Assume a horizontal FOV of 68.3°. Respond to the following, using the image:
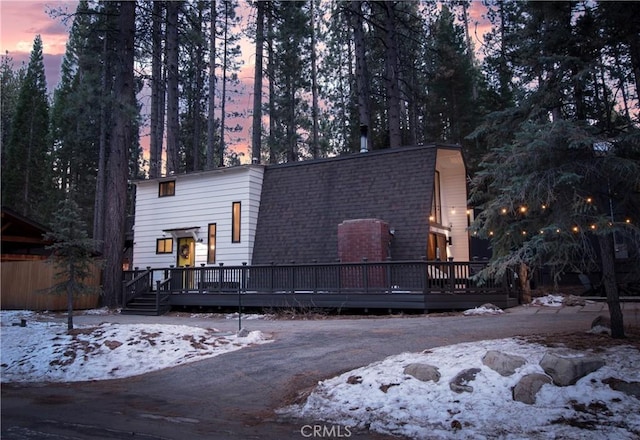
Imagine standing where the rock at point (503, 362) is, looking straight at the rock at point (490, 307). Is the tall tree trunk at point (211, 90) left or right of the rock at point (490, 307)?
left

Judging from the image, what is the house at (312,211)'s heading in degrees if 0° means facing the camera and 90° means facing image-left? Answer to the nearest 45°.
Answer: approximately 0°

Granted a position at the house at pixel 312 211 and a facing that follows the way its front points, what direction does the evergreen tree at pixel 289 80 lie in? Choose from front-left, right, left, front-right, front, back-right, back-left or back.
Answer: back

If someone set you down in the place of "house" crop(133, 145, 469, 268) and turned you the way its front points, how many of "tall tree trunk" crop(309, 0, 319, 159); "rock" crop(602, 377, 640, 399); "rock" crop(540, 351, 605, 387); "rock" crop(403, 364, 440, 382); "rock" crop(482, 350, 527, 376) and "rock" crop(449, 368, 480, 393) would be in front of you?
5

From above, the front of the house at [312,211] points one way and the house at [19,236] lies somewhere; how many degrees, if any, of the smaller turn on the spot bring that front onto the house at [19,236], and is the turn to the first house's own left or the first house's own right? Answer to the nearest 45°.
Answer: approximately 90° to the first house's own right

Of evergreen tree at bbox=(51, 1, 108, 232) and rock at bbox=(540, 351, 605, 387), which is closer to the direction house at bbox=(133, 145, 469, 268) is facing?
the rock

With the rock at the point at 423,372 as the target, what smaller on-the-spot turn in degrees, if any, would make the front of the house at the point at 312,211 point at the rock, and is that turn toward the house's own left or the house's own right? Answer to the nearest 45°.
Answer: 0° — it already faces it

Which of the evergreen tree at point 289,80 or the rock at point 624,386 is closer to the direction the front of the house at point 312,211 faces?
the rock

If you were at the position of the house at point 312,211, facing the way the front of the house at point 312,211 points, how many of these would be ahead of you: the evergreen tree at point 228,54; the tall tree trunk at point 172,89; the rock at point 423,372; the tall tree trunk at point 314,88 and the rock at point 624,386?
2

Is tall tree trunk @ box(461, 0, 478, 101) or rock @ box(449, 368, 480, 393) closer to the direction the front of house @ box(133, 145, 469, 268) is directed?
the rock

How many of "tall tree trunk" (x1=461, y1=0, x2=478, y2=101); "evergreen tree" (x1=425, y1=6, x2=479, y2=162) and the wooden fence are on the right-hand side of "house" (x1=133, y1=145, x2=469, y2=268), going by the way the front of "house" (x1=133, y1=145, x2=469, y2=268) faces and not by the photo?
1

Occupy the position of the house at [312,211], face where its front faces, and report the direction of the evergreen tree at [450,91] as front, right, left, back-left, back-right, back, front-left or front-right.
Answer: back-left

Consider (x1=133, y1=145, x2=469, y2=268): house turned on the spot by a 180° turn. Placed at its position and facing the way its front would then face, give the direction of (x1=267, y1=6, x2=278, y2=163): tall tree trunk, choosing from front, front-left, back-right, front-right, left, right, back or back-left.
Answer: front
